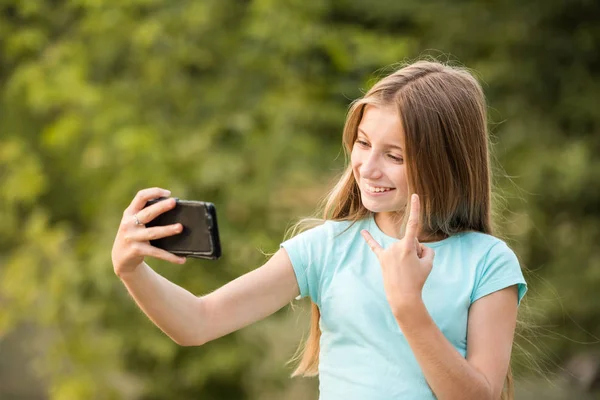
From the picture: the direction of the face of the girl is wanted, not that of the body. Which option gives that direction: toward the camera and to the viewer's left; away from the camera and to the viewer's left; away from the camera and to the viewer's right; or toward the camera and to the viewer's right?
toward the camera and to the viewer's left

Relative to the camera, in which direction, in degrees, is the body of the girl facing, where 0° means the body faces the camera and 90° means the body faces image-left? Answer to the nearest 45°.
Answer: approximately 45°
